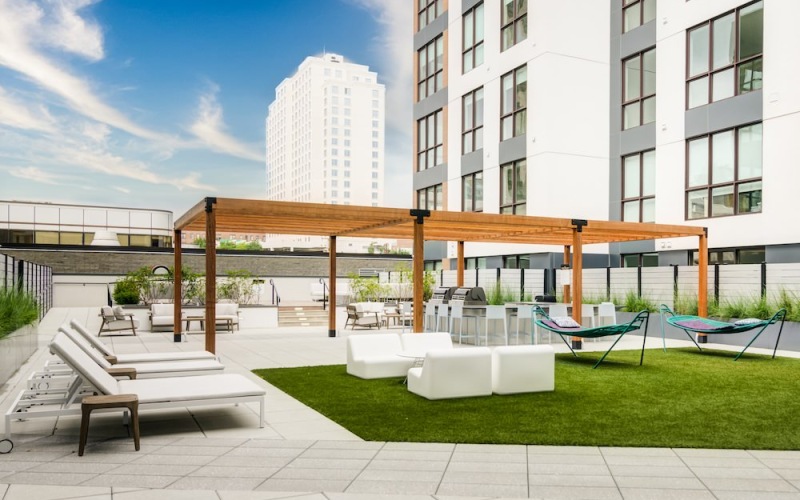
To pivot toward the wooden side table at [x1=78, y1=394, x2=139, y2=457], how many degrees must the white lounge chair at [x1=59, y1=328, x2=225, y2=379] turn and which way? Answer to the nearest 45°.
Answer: approximately 90° to its right

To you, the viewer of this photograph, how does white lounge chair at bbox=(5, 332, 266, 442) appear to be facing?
facing to the right of the viewer

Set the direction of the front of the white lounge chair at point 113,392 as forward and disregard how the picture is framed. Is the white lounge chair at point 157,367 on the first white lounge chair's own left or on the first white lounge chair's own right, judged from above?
on the first white lounge chair's own left

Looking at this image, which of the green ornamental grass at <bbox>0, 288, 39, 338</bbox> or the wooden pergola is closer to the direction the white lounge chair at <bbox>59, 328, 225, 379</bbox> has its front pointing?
the wooden pergola

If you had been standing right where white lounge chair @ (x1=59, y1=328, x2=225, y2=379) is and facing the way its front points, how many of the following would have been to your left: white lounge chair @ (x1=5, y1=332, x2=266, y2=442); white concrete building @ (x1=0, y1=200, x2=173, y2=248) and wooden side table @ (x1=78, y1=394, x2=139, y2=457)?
1

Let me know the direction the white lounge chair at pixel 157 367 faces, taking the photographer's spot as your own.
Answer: facing to the right of the viewer

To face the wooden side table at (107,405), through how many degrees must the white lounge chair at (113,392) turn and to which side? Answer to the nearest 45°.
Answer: approximately 90° to its right

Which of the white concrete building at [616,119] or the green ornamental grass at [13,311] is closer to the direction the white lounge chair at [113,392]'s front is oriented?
the white concrete building

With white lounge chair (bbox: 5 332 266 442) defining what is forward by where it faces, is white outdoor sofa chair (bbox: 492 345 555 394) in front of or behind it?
in front

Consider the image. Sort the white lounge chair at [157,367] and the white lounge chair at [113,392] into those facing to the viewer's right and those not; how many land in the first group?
2

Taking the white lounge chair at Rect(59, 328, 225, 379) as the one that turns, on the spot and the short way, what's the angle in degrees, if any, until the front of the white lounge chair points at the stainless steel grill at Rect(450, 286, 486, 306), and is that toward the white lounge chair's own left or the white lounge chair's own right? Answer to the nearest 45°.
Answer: approximately 45° to the white lounge chair's own left
